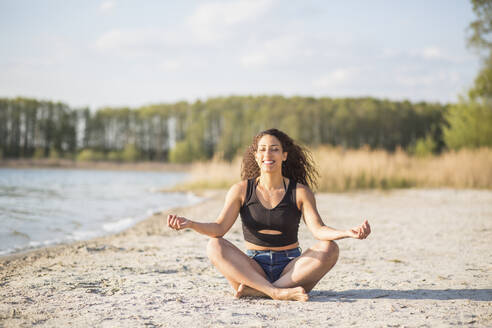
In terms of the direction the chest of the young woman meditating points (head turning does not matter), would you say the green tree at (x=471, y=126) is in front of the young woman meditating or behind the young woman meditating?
behind

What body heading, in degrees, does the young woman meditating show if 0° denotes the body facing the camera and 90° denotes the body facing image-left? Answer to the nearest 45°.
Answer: approximately 0°
